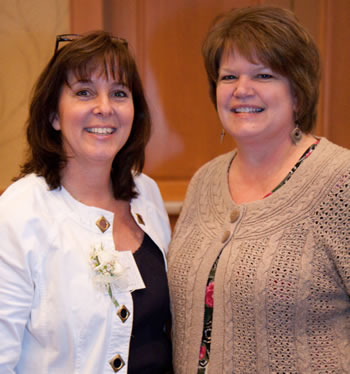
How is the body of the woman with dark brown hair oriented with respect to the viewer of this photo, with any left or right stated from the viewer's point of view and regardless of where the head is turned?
facing the viewer and to the right of the viewer

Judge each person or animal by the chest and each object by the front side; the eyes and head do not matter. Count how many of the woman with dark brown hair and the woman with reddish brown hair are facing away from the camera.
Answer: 0
